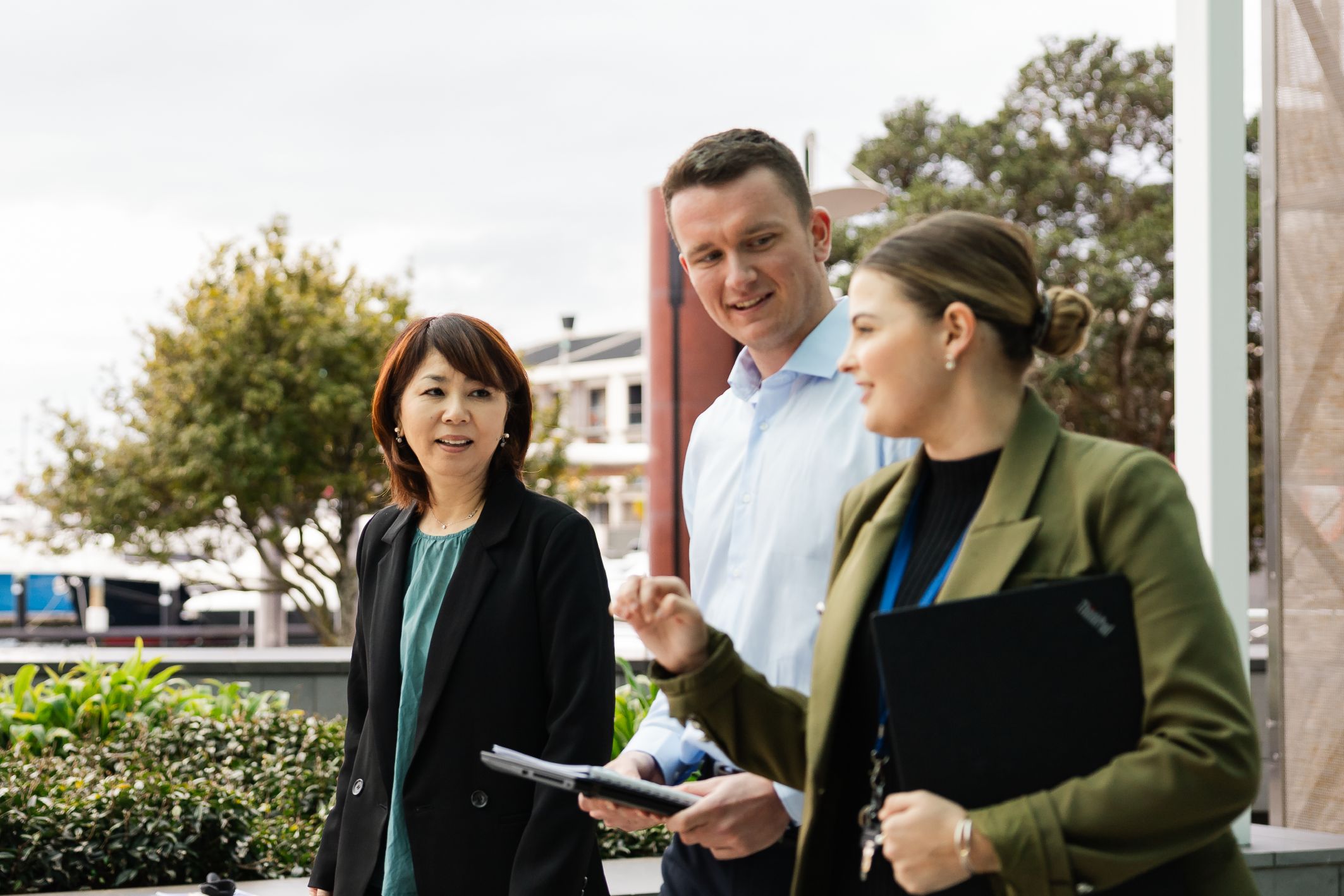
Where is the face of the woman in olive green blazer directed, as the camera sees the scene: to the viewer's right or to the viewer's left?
to the viewer's left

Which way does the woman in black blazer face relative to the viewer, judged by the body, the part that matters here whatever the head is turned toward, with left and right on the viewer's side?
facing the viewer and to the left of the viewer

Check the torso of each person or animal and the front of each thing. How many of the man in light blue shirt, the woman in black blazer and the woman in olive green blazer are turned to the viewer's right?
0

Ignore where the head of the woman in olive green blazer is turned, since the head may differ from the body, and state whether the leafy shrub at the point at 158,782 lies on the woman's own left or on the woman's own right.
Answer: on the woman's own right

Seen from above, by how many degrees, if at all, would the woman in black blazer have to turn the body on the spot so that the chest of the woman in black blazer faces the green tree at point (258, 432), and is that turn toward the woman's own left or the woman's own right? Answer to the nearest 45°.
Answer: approximately 135° to the woman's own right

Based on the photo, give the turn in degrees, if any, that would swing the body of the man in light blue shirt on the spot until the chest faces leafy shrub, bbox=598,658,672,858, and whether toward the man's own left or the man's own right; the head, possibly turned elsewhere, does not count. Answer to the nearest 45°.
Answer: approximately 135° to the man's own right

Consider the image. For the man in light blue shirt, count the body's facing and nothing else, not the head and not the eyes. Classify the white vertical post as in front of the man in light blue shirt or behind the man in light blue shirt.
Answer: behind

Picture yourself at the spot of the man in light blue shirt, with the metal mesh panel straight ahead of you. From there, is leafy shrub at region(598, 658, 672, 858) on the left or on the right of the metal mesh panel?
left
